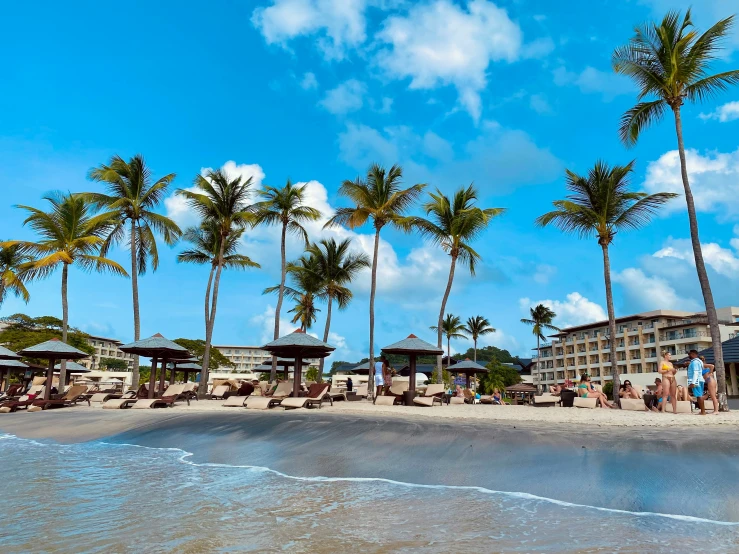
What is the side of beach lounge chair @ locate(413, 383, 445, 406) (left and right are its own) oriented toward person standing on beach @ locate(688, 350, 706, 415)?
left

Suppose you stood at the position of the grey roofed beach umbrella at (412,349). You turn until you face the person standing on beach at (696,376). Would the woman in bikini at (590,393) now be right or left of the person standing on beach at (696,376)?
left

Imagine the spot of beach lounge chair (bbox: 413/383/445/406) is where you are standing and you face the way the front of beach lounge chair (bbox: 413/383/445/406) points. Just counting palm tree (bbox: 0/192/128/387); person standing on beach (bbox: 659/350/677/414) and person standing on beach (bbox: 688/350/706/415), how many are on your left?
2

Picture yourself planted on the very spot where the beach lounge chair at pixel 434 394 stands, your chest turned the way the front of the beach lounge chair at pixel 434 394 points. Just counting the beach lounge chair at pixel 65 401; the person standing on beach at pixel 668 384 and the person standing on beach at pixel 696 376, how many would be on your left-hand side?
2

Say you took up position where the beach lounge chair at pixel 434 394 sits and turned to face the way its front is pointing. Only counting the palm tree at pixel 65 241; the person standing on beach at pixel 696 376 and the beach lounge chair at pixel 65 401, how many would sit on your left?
1

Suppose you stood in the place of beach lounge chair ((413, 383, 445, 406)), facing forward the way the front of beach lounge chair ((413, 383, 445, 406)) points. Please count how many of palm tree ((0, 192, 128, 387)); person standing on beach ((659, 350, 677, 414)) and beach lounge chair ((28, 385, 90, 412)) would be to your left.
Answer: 1

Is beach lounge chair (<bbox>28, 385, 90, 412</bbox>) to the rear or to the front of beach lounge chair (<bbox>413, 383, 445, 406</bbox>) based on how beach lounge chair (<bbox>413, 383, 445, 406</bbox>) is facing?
to the front

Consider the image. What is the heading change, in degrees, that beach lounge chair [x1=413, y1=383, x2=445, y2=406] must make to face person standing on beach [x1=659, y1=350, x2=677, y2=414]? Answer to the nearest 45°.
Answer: approximately 90° to its left

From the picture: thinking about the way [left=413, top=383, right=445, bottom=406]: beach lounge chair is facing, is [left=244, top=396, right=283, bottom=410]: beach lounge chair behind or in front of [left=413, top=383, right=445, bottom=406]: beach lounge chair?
in front

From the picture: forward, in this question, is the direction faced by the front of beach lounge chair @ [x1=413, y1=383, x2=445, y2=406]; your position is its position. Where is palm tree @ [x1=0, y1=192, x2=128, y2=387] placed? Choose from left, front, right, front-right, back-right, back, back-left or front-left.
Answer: front-right

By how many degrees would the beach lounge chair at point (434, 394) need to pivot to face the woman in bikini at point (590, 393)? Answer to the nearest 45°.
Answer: approximately 135° to its left

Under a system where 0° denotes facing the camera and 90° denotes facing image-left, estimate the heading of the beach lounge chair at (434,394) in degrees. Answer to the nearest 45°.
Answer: approximately 45°
